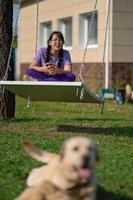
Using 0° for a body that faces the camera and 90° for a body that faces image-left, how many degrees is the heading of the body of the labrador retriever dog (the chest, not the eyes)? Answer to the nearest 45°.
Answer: approximately 315°

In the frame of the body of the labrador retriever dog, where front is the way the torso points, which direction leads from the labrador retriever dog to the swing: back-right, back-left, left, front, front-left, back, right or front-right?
back-left
